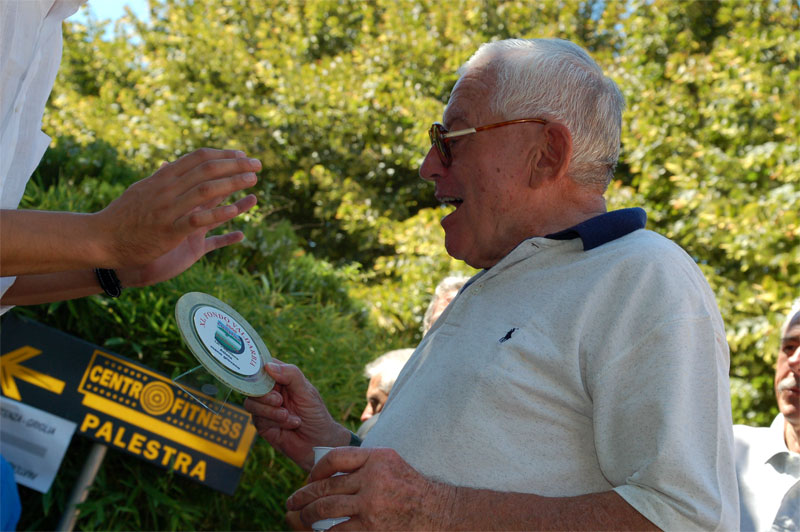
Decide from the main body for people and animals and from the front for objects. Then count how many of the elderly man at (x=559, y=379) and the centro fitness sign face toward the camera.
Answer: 1

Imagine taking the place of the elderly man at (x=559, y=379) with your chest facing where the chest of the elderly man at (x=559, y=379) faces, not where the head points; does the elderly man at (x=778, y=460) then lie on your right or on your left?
on your right

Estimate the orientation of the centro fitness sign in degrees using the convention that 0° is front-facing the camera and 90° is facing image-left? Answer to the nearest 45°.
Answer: approximately 0°

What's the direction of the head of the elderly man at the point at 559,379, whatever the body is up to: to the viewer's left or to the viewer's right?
to the viewer's left

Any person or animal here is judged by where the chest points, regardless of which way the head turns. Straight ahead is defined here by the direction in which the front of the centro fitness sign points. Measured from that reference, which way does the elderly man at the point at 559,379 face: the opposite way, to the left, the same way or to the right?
to the right

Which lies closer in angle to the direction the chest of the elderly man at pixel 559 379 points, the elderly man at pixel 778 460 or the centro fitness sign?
the centro fitness sign

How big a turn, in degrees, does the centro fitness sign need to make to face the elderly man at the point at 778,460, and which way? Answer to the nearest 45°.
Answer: approximately 45° to its left

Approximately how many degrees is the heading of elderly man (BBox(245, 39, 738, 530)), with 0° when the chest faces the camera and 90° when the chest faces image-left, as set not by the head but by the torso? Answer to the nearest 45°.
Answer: approximately 90°
